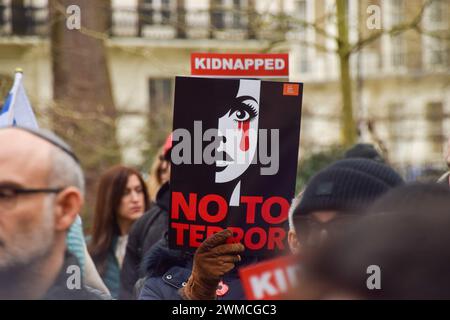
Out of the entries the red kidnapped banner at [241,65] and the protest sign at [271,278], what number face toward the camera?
2

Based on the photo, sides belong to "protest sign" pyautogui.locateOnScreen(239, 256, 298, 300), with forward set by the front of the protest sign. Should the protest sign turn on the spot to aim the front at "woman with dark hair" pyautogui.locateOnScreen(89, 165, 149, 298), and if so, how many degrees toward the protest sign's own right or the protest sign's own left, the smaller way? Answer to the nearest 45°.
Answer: approximately 180°

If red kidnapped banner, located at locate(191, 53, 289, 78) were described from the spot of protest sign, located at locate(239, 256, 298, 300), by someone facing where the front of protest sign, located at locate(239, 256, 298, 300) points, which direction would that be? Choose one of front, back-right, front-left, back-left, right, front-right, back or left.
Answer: back

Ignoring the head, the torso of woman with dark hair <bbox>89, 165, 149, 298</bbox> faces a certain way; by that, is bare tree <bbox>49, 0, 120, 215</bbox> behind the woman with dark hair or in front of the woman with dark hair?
behind

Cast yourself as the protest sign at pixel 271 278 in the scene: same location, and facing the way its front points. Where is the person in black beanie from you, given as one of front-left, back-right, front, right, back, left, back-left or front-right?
back

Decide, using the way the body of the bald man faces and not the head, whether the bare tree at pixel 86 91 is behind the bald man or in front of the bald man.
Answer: behind

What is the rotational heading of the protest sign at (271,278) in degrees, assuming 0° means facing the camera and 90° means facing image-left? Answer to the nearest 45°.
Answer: approximately 0°

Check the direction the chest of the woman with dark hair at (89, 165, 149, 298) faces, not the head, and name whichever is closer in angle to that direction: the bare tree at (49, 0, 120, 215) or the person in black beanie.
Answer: the person in black beanie
